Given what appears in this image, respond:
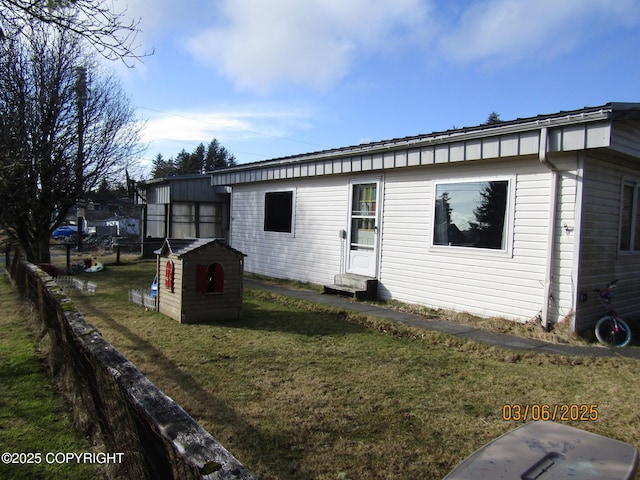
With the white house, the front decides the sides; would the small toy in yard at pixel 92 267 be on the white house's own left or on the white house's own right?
on the white house's own right

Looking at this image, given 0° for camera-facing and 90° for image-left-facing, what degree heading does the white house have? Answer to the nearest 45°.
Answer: approximately 45°

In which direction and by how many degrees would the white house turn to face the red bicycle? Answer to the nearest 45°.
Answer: approximately 90° to its left

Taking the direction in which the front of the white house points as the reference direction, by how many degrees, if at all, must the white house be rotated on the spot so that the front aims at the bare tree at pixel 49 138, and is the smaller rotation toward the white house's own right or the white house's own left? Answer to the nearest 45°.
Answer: approximately 45° to the white house's own right

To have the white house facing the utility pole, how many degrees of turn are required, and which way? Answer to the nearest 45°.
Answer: approximately 45° to its right

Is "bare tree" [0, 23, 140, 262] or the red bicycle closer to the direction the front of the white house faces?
the bare tree
